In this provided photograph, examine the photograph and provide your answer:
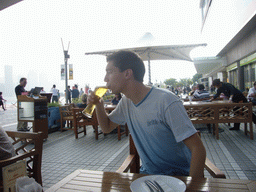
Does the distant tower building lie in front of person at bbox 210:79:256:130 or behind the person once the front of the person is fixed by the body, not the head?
in front

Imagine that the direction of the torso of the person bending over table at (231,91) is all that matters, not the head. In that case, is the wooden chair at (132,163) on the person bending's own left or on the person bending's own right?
on the person bending's own left

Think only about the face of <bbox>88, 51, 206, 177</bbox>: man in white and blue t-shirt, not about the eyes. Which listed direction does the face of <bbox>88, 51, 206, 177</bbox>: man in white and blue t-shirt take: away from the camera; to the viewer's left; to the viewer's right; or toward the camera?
to the viewer's left

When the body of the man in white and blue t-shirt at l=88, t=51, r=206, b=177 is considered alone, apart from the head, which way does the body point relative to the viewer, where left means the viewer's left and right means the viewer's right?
facing the viewer and to the left of the viewer

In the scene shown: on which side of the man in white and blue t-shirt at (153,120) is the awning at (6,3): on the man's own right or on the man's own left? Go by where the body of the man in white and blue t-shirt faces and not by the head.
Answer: on the man's own right

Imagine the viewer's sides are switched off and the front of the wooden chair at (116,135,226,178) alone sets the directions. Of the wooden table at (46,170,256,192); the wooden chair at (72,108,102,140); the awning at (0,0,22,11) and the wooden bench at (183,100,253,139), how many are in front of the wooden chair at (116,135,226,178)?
1

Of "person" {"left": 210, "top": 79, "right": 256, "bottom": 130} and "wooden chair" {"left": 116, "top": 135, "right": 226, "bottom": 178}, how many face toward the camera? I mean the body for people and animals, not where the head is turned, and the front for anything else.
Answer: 1

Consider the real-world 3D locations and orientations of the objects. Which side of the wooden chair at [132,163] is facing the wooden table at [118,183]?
front

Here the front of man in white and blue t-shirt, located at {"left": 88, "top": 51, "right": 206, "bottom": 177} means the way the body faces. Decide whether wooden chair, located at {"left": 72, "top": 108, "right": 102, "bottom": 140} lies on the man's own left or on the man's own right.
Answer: on the man's own right

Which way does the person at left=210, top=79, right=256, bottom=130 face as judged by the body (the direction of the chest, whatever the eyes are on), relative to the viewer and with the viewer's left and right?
facing to the left of the viewer
